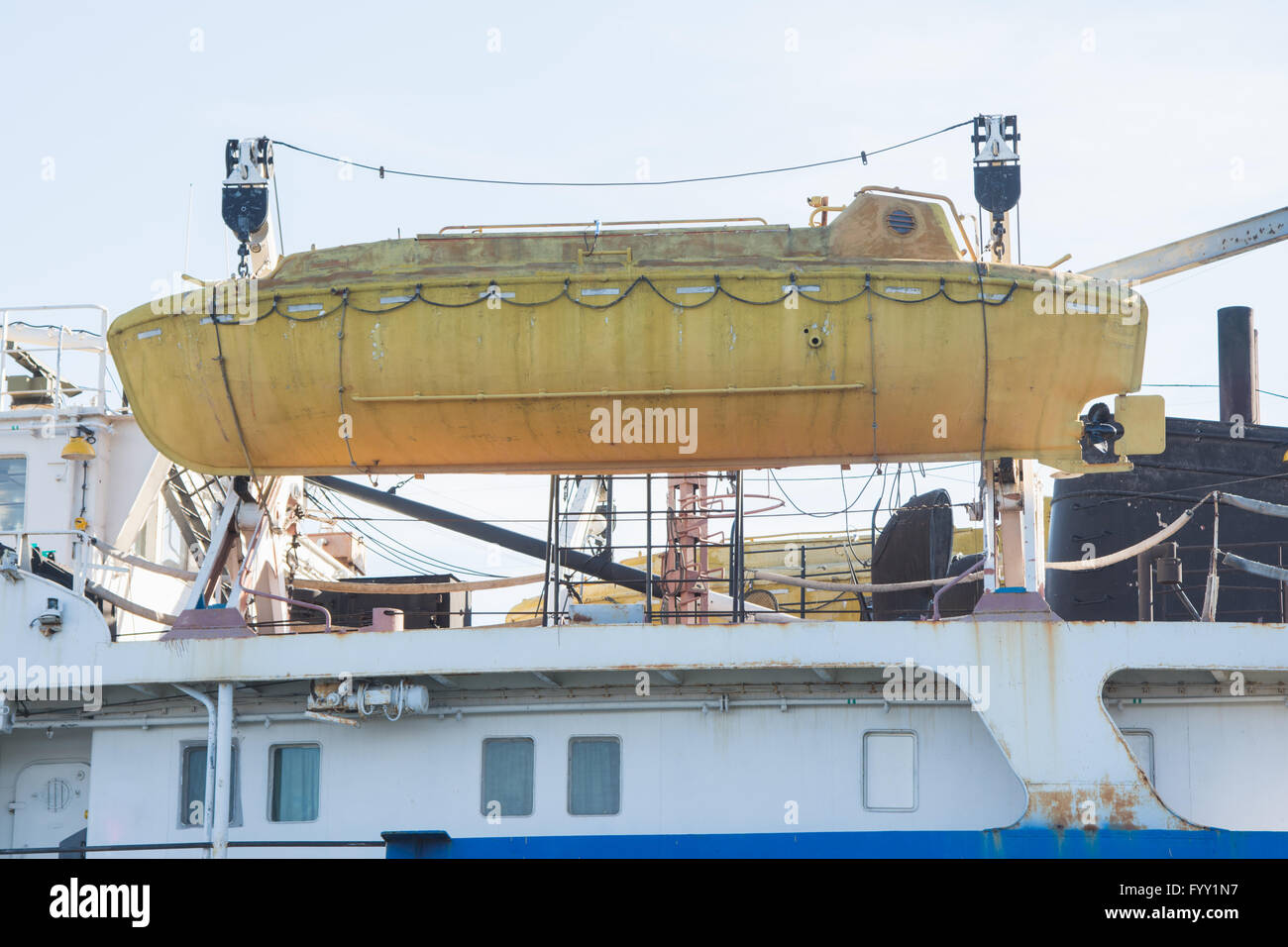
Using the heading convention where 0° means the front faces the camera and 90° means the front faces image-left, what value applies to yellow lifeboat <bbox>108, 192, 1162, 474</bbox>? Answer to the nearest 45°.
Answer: approximately 90°
